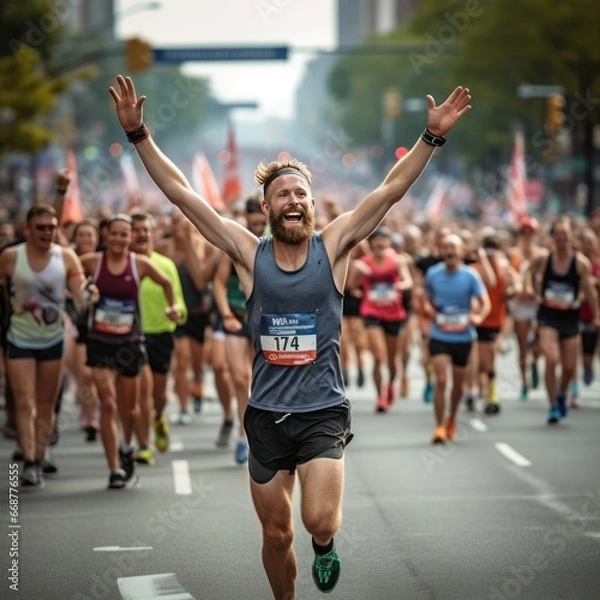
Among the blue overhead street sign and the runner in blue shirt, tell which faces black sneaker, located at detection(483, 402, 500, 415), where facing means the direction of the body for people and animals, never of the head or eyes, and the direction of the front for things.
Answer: the blue overhead street sign

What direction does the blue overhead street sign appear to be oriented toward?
toward the camera

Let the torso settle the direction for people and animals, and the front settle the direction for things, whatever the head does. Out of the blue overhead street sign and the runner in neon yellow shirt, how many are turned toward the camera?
2

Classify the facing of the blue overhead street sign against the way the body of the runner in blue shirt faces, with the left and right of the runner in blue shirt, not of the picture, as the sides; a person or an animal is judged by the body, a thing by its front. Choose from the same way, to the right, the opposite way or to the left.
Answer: the same way

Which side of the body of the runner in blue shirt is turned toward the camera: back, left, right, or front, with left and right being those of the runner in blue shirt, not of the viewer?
front

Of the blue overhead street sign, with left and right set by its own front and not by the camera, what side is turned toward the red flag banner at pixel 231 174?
front

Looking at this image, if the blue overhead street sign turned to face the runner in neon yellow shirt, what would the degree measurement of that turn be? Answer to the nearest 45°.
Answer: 0° — it already faces them

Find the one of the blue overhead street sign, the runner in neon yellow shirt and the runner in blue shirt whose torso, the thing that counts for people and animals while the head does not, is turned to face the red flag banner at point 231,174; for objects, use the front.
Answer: the blue overhead street sign

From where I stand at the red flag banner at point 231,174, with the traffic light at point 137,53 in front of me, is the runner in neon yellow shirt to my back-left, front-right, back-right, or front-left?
back-left

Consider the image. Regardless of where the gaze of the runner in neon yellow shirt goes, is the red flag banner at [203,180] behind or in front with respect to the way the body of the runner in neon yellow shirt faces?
behind

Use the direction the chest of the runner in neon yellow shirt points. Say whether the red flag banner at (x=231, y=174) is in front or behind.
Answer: behind

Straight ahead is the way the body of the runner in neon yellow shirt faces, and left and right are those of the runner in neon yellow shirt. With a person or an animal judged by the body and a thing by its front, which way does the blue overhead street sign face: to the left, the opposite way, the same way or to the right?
the same way

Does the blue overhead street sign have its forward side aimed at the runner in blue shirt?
yes

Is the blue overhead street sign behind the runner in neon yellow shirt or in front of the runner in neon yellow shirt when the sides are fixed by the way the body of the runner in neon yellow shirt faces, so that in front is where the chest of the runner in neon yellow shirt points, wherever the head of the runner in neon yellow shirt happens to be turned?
behind

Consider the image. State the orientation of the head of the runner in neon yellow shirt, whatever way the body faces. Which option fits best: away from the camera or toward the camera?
toward the camera

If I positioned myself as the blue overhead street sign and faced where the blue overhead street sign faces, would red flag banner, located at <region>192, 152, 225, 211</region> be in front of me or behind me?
in front

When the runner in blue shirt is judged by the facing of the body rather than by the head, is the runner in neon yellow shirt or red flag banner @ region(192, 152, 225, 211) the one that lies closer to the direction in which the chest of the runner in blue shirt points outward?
the runner in neon yellow shirt
